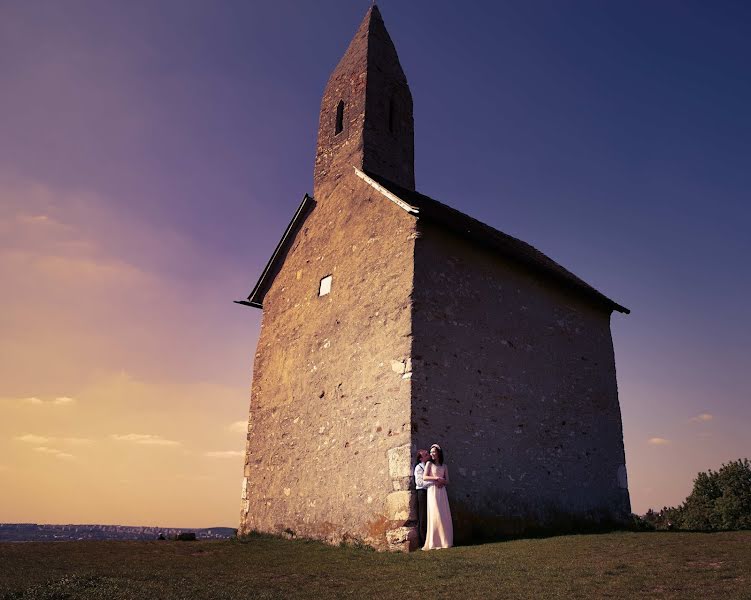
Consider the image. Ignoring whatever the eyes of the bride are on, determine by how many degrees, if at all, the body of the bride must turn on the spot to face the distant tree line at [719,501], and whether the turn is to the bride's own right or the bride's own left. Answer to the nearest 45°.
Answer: approximately 135° to the bride's own left

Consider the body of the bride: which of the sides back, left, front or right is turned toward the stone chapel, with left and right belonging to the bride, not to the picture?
back

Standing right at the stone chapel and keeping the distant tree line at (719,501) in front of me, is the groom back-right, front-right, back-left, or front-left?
back-right
